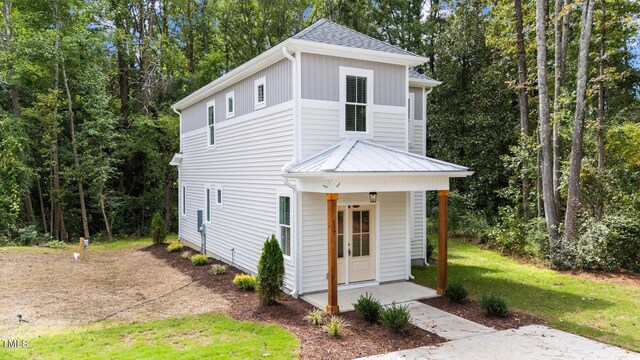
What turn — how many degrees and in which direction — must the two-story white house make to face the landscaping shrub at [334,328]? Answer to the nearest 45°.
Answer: approximately 45° to its right

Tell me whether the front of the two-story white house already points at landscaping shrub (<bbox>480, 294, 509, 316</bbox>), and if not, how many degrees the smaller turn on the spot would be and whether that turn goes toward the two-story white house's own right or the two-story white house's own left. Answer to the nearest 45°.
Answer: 0° — it already faces it

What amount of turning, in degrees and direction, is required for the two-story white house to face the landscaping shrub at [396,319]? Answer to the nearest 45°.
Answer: approximately 45° to its right

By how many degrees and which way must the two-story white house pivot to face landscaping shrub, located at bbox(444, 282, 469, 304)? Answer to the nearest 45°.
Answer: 0° — it already faces it

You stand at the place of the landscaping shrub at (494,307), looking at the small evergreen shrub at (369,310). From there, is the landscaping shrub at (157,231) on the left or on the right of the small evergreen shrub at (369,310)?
right

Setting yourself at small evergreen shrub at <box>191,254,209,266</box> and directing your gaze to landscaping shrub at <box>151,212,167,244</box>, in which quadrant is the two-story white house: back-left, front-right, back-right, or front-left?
back-right

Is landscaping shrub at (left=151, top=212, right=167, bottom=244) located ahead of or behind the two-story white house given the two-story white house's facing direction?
behind

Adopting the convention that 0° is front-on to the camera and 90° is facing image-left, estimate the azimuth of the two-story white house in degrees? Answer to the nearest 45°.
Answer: approximately 315°

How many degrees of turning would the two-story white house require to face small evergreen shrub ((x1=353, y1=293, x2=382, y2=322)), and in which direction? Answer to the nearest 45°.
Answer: approximately 45° to its right
